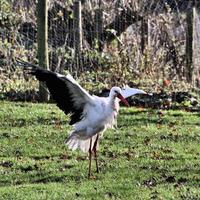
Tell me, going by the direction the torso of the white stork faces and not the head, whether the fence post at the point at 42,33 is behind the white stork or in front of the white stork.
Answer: behind

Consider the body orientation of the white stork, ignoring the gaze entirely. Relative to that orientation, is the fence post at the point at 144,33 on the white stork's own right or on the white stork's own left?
on the white stork's own left

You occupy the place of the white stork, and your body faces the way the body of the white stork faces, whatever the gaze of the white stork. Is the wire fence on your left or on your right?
on your left

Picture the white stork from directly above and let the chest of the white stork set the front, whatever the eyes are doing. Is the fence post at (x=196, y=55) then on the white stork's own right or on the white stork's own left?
on the white stork's own left

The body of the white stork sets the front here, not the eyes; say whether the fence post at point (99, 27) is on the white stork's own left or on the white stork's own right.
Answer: on the white stork's own left

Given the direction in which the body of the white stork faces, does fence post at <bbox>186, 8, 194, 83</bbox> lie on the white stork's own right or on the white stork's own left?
on the white stork's own left

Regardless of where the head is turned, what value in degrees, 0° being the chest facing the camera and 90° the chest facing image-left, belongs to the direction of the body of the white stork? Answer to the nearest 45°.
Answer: approximately 315°

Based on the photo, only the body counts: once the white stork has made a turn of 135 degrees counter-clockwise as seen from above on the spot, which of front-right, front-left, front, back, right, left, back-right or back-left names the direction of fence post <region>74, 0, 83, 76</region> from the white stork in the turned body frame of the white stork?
front
